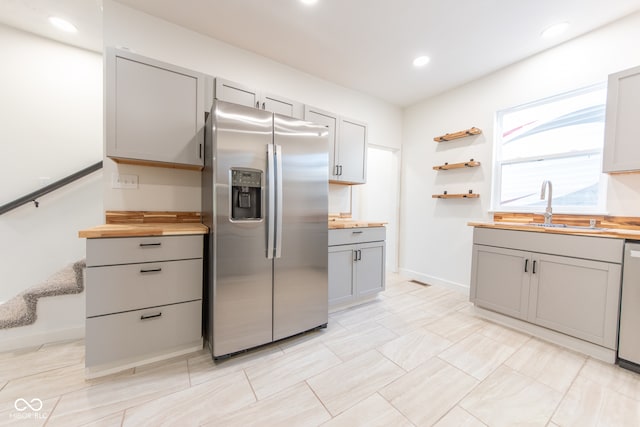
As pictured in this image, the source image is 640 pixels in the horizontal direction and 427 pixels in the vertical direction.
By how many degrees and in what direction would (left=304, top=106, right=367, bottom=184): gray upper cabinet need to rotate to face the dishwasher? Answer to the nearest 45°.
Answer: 0° — it already faces it

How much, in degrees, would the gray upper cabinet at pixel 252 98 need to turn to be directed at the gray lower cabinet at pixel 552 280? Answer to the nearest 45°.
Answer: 0° — it already faces it

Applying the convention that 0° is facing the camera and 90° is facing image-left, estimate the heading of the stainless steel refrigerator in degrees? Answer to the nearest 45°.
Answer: approximately 315°

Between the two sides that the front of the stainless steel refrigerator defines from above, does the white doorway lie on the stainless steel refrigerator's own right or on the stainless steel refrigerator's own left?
on the stainless steel refrigerator's own left

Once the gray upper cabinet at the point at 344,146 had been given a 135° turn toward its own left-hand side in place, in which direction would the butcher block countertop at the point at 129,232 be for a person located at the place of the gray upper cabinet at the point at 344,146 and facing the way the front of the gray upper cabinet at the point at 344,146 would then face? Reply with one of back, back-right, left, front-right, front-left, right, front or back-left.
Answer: back-left

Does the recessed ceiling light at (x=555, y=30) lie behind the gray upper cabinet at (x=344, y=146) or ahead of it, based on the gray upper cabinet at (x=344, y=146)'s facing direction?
ahead

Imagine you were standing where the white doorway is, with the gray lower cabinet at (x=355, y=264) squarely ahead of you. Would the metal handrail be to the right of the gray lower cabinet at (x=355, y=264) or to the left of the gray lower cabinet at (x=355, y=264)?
right

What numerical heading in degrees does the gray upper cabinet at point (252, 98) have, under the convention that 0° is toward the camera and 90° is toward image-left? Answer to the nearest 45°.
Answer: approximately 315°
